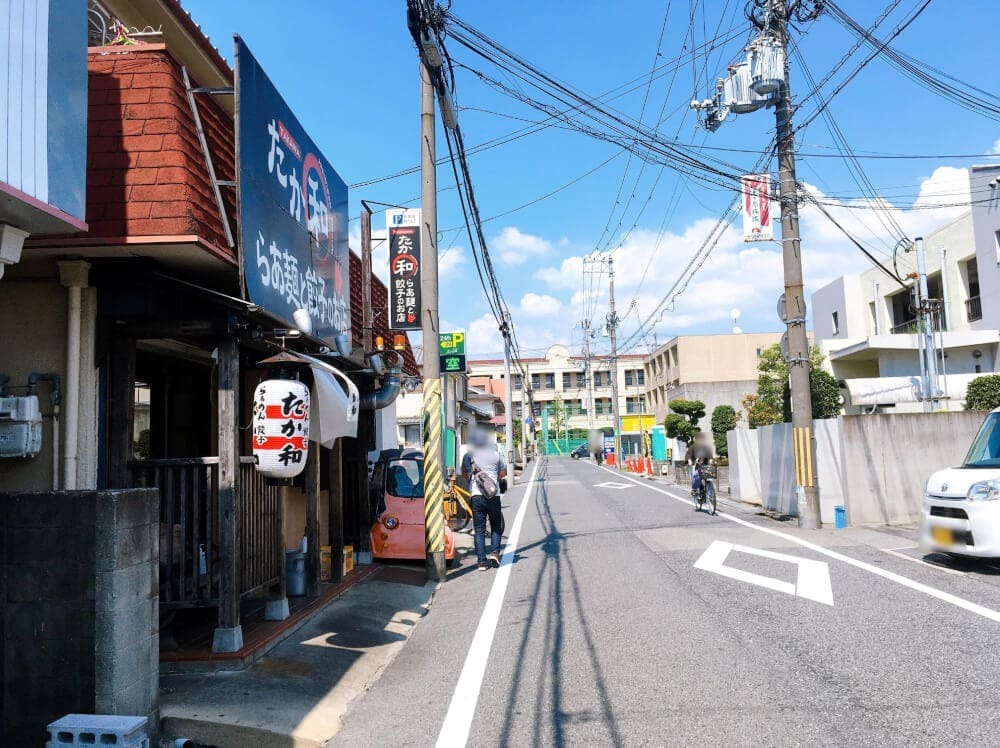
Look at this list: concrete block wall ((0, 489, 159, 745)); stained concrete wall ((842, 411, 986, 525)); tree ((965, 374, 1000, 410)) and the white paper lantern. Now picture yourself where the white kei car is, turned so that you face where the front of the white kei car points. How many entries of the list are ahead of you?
2

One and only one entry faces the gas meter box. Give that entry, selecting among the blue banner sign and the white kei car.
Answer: the white kei car

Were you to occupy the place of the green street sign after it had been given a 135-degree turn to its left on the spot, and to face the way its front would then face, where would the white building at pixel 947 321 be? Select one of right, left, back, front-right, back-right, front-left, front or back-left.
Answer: front-right

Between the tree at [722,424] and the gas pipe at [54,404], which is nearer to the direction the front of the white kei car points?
the gas pipe

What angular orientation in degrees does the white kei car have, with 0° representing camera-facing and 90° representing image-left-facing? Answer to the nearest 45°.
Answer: approximately 45°

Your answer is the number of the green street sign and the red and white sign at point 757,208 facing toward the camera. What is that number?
2

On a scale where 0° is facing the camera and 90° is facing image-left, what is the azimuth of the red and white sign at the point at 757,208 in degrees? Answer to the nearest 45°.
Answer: approximately 0°

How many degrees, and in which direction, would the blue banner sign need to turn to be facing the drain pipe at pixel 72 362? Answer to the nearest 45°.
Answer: approximately 90° to its right
